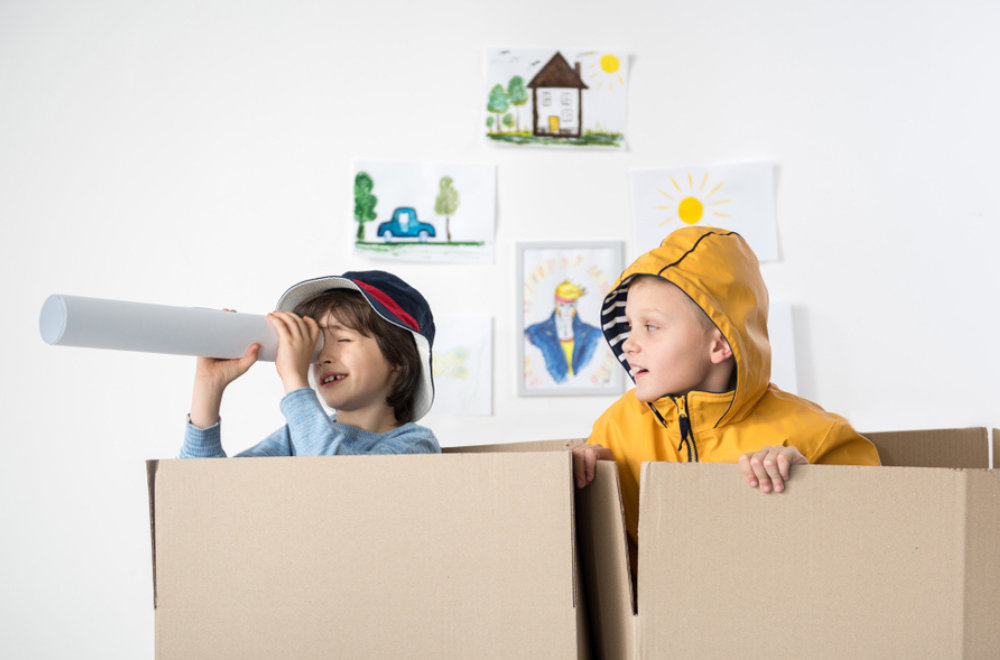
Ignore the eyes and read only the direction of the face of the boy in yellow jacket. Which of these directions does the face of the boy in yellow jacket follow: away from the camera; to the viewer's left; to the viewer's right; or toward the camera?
to the viewer's left

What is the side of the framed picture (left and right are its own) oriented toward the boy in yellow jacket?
front

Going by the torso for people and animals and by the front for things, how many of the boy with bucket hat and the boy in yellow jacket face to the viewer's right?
0

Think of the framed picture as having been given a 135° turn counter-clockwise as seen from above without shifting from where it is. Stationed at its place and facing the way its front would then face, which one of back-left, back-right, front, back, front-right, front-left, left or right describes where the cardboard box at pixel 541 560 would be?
back-right

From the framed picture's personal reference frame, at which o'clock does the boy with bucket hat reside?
The boy with bucket hat is roughly at 1 o'clock from the framed picture.

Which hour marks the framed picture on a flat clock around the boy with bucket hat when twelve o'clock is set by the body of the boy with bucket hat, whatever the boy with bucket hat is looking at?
The framed picture is roughly at 6 o'clock from the boy with bucket hat.

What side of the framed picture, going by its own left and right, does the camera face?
front

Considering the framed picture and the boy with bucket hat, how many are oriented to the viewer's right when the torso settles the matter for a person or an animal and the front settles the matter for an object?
0

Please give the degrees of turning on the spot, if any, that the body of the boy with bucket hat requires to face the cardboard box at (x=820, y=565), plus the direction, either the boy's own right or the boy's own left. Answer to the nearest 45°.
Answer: approximately 90° to the boy's own left

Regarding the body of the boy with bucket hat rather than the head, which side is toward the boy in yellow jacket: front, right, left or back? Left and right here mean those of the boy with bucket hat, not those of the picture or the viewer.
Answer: left

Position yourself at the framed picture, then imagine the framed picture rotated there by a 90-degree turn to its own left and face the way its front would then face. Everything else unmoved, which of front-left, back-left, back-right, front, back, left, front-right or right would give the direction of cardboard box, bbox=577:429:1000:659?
right

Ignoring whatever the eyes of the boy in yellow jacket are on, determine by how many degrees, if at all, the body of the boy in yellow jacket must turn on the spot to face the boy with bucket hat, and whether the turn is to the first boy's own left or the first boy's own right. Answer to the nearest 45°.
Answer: approximately 45° to the first boy's own right

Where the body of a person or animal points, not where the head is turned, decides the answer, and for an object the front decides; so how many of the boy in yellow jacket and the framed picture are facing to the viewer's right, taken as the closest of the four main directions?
0
